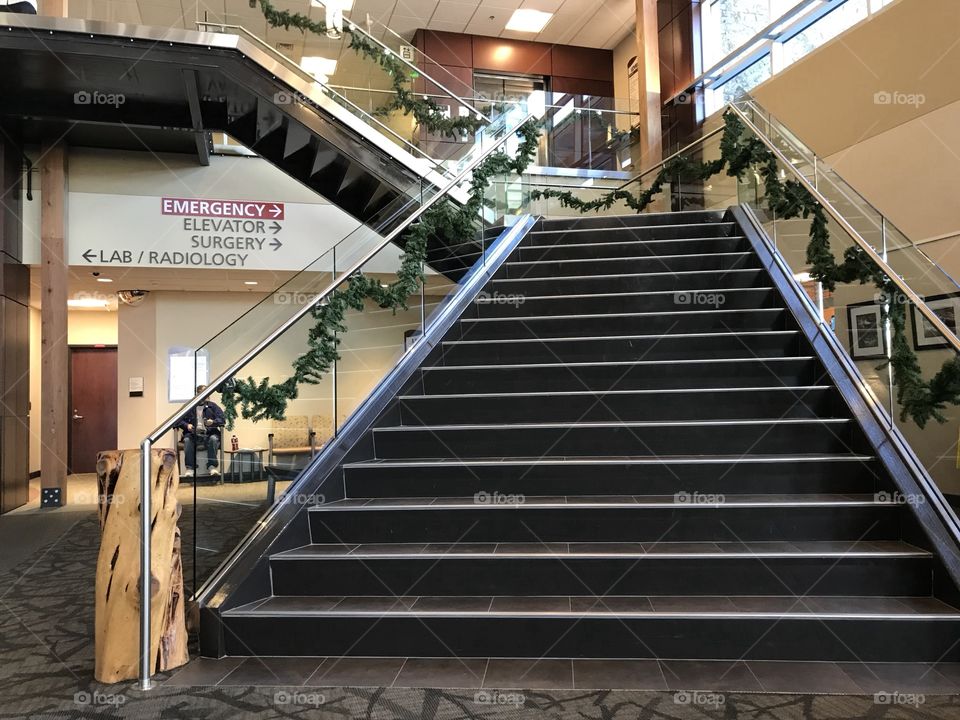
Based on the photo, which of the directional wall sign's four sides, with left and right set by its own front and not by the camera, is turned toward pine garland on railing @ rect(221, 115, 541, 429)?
front

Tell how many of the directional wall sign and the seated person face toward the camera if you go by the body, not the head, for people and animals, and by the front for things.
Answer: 2

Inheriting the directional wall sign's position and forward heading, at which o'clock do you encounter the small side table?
The small side table is roughly at 6 o'clock from the directional wall sign.

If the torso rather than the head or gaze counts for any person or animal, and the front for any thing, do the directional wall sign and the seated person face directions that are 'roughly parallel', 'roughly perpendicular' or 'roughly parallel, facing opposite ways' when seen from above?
roughly parallel

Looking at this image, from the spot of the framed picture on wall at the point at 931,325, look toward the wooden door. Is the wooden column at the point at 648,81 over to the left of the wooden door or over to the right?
right

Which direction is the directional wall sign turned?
toward the camera

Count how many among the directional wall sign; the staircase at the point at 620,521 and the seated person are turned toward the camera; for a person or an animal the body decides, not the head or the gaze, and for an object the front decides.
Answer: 3

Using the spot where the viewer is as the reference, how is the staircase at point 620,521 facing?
facing the viewer

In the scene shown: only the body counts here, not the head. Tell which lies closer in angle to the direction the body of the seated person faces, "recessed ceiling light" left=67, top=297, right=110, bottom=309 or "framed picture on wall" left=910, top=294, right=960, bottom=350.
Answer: the framed picture on wall
